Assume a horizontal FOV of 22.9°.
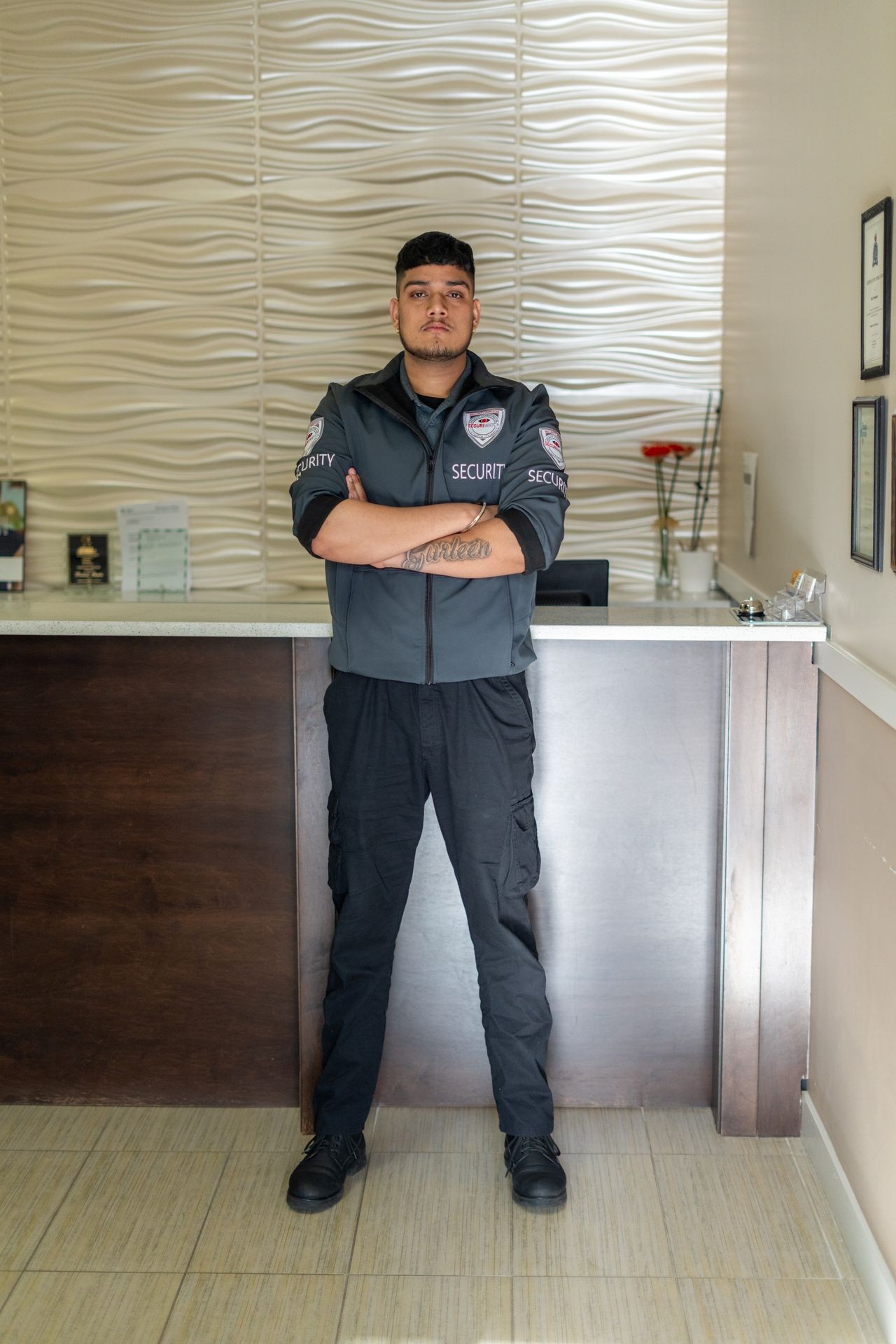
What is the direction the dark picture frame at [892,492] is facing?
to the viewer's left

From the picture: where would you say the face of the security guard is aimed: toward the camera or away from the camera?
toward the camera

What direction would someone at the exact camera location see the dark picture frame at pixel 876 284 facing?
facing to the left of the viewer

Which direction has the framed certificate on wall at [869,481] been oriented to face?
to the viewer's left

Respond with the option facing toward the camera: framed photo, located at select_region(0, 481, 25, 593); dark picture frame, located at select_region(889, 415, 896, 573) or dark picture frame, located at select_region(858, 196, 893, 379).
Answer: the framed photo

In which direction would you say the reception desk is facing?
toward the camera

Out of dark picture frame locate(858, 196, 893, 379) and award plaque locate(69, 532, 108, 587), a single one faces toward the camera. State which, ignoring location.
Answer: the award plaque

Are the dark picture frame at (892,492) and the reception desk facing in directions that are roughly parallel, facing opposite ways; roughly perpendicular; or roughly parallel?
roughly perpendicular

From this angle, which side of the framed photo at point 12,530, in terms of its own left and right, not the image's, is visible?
front

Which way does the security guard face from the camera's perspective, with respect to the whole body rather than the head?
toward the camera
